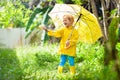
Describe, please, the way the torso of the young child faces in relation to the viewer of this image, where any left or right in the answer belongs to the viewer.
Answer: facing the viewer and to the left of the viewer
